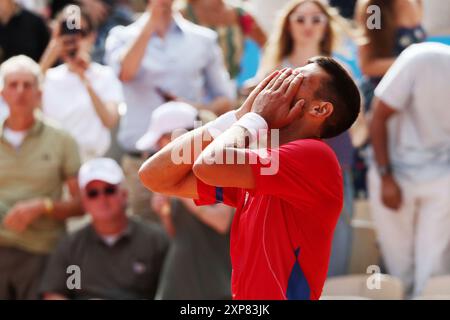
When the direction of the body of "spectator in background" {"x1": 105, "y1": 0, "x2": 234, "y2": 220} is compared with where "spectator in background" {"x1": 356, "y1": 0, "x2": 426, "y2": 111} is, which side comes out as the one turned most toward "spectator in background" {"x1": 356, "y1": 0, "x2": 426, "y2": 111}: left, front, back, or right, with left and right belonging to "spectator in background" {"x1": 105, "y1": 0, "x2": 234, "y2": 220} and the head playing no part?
left

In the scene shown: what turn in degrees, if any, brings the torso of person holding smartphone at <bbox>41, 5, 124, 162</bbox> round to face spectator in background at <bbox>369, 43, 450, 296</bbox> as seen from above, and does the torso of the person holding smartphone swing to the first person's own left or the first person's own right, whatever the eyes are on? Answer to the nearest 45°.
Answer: approximately 45° to the first person's own left

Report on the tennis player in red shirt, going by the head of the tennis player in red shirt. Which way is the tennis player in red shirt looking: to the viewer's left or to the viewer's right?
to the viewer's left

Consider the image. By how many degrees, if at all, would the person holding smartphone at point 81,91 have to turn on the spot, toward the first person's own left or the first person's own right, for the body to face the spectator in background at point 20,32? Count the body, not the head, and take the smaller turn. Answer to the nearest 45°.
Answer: approximately 135° to the first person's own right

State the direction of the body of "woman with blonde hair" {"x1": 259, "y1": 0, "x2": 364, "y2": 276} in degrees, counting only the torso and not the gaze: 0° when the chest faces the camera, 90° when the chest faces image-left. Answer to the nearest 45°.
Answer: approximately 0°

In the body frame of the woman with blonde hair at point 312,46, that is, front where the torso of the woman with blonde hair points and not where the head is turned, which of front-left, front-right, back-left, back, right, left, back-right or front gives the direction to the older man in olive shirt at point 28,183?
right

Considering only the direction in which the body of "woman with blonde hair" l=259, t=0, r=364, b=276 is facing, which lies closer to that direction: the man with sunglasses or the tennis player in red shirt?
the tennis player in red shirt

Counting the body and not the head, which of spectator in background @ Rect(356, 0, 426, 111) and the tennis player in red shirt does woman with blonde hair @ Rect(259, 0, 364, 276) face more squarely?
the tennis player in red shirt
